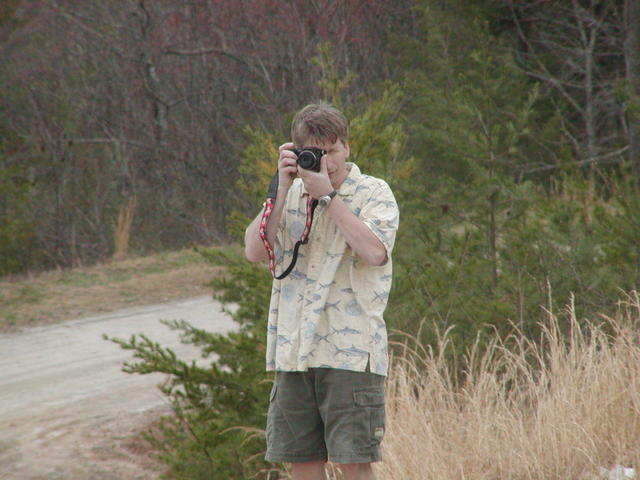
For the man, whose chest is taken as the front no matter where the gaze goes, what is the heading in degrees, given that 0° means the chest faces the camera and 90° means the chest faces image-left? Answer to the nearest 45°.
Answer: approximately 45°

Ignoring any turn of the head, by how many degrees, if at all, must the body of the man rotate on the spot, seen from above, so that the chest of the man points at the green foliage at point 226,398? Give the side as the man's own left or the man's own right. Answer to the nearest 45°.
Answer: approximately 135° to the man's own right

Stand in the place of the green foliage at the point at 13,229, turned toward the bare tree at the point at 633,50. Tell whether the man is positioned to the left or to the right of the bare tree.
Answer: right

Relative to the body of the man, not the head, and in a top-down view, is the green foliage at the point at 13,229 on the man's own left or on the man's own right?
on the man's own right

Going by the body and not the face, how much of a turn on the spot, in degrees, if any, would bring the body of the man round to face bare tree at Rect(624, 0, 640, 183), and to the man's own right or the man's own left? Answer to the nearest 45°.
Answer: approximately 180°
